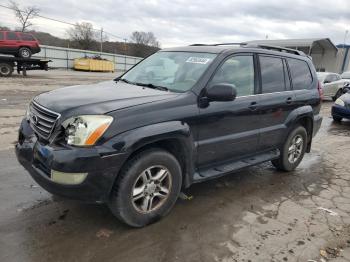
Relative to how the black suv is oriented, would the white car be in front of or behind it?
behind

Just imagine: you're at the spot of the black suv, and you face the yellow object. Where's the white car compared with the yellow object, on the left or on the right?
right

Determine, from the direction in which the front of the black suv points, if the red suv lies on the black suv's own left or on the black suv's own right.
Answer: on the black suv's own right

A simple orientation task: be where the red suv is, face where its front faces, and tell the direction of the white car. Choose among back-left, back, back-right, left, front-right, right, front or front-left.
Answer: back-left

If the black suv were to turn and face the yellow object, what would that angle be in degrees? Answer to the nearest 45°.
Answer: approximately 135° to its right

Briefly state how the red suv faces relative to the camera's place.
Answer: facing to the left of the viewer

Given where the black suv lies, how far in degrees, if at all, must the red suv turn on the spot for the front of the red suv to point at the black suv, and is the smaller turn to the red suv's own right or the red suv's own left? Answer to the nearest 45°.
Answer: approximately 90° to the red suv's own left

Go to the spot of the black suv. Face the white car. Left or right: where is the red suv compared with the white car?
left
